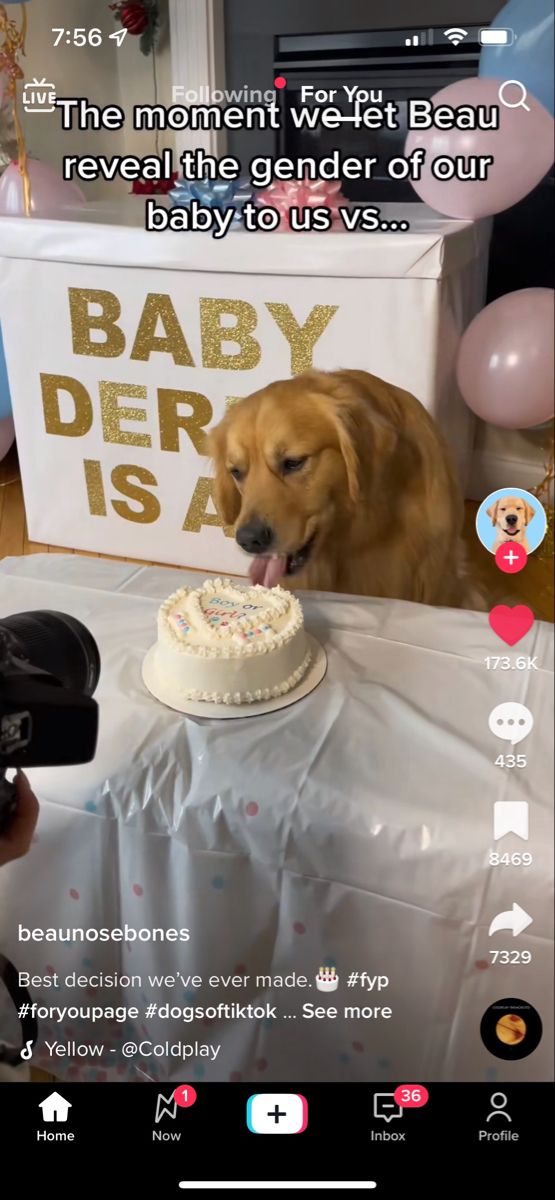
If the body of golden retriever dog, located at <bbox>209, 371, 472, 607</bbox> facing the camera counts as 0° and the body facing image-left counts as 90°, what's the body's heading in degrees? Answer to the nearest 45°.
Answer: approximately 45°
